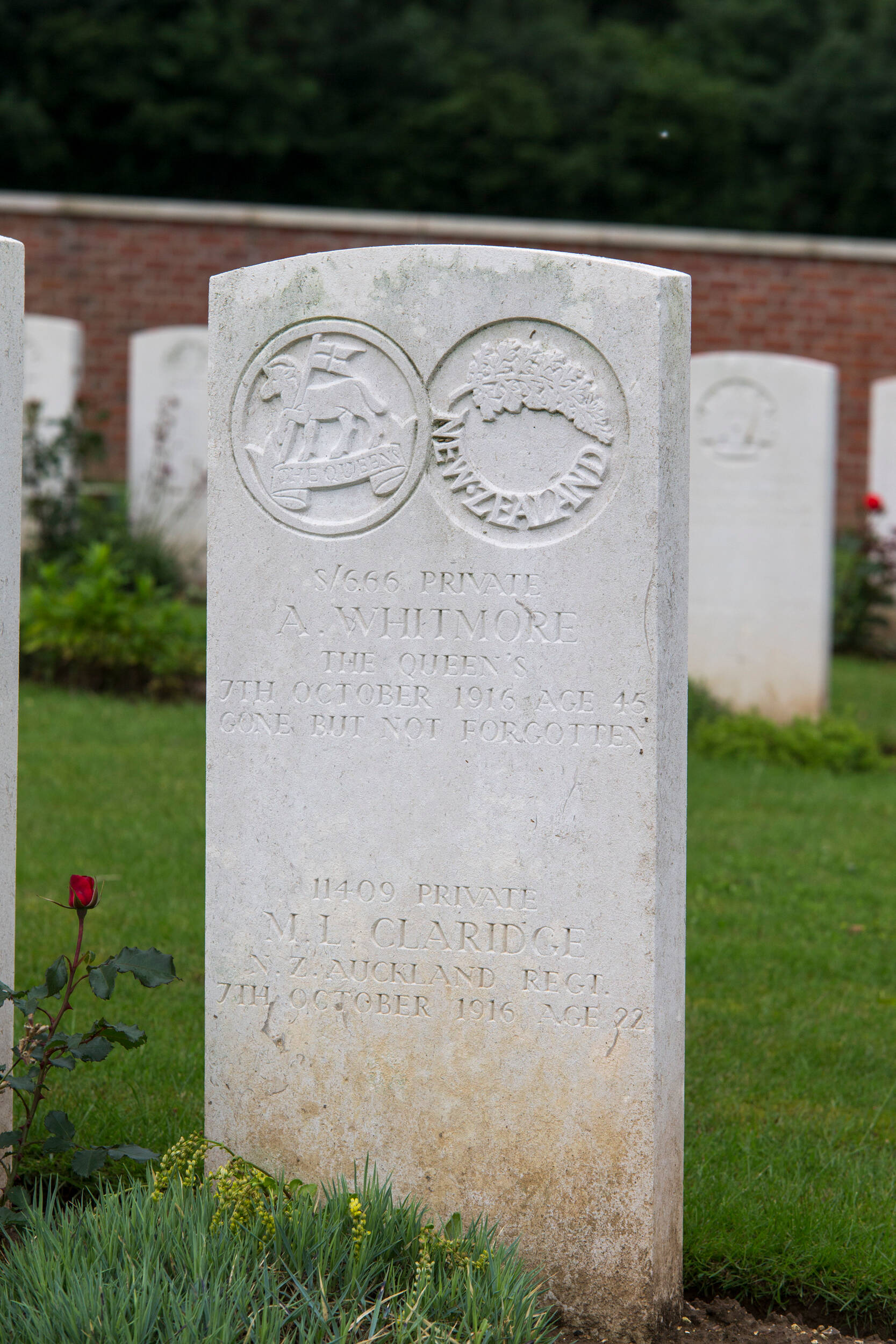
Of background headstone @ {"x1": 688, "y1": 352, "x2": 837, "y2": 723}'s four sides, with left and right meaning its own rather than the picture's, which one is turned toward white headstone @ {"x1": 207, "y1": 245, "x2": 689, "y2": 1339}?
front

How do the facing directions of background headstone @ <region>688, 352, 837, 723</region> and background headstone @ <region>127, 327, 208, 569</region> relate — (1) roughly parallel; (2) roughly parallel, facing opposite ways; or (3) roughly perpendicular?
roughly parallel

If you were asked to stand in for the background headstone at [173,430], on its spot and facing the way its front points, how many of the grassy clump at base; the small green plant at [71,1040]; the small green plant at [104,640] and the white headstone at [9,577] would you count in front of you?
4

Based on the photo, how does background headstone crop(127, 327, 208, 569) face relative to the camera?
toward the camera

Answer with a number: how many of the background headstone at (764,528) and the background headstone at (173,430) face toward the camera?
2

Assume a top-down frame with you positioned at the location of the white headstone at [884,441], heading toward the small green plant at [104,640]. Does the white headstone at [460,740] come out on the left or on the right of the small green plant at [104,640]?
left

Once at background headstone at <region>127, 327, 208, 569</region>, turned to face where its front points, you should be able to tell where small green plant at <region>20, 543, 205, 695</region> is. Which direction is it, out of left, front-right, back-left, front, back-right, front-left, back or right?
front

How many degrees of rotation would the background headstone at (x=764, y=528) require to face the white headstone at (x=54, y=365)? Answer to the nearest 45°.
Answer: approximately 90° to its right

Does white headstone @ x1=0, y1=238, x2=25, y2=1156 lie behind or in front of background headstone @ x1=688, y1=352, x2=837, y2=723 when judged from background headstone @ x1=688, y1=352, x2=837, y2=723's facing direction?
in front

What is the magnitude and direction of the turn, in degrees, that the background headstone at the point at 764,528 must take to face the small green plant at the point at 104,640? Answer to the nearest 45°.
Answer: approximately 45° to its right

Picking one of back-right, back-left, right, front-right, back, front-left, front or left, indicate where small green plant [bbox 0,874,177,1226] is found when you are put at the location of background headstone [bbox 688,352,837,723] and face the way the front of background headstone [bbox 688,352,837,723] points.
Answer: front

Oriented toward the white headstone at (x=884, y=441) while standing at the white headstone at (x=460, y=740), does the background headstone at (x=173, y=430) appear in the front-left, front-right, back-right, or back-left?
front-left

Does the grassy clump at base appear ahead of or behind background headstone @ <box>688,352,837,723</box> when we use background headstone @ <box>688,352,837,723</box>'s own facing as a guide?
ahead
